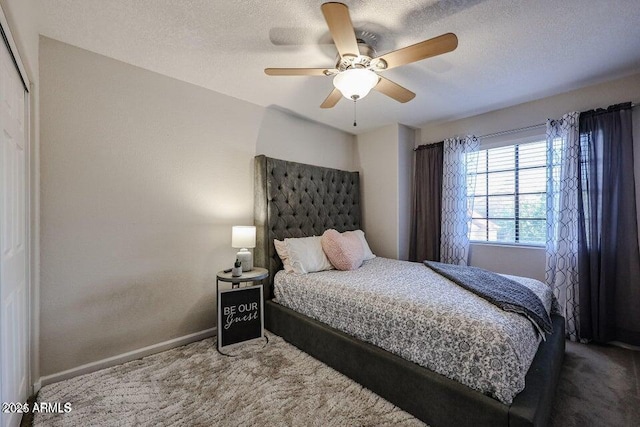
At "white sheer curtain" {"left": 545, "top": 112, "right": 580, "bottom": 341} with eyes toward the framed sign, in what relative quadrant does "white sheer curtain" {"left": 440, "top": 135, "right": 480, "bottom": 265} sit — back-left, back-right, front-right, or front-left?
front-right

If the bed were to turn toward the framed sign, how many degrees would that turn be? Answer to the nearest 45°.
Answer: approximately 135° to its right

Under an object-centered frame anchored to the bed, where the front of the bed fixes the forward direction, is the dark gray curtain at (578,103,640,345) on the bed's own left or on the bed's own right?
on the bed's own left

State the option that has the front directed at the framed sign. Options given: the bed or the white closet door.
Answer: the white closet door

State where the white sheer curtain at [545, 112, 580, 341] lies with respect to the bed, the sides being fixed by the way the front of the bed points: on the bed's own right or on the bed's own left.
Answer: on the bed's own left

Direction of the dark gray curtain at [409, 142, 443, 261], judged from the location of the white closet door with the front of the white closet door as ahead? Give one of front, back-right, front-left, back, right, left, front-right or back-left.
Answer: front

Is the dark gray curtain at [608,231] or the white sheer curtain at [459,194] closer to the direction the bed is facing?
the dark gray curtain

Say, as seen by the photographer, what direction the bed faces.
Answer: facing the viewer and to the right of the viewer

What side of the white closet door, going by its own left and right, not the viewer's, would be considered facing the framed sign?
front

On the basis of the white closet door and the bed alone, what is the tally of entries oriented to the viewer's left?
0

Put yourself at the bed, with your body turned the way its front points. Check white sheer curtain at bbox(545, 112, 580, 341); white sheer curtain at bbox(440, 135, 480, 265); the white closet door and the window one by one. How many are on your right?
1

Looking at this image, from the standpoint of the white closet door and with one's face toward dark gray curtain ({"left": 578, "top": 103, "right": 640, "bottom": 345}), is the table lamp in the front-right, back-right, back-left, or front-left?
front-left

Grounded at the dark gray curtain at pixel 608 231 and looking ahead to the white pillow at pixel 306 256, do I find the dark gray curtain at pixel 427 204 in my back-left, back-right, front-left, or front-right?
front-right

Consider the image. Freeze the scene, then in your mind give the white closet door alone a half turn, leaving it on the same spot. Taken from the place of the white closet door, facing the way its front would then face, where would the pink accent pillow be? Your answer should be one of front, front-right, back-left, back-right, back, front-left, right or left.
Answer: back

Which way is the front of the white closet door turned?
to the viewer's right

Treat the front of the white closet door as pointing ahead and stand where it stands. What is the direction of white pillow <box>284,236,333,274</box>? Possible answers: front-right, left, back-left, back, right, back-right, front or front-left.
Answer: front
